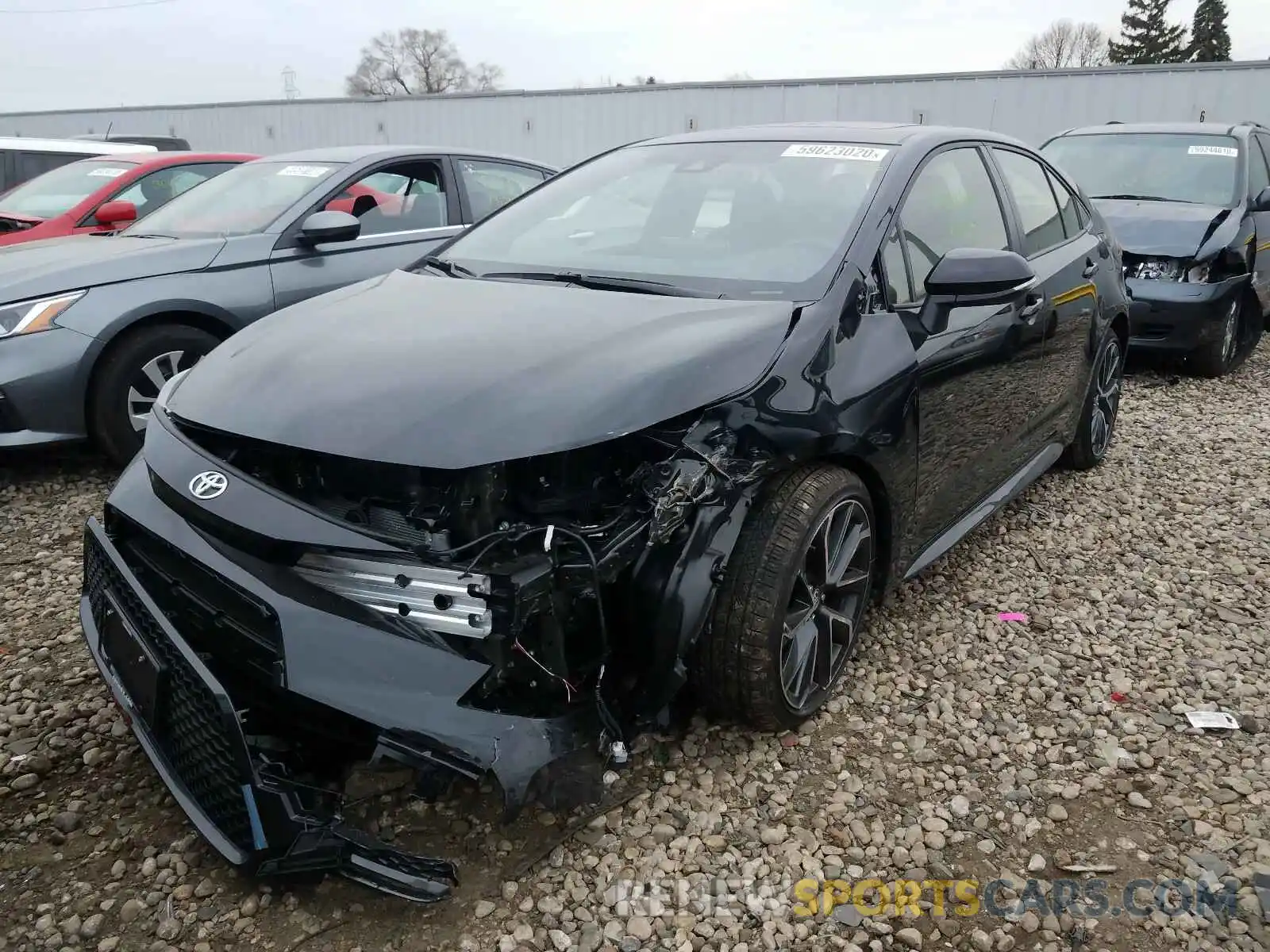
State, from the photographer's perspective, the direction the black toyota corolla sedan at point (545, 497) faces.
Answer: facing the viewer and to the left of the viewer

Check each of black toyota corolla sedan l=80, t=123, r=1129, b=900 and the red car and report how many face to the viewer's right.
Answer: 0

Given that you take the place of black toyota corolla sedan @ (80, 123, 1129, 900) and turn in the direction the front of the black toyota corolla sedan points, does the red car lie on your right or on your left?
on your right

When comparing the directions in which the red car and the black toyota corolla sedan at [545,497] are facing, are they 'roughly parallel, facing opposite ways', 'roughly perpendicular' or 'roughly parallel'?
roughly parallel

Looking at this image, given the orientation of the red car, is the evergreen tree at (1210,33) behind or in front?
behind

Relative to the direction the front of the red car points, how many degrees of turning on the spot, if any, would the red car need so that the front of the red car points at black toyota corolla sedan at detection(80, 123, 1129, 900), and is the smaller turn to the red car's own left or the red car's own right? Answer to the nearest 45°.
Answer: approximately 45° to the red car's own left

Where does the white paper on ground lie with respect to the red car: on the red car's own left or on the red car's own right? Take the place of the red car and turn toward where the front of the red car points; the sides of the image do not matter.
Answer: on the red car's own left

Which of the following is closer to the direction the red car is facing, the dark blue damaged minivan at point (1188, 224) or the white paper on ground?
the white paper on ground

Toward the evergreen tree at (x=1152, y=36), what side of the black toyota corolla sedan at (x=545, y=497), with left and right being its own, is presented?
back
